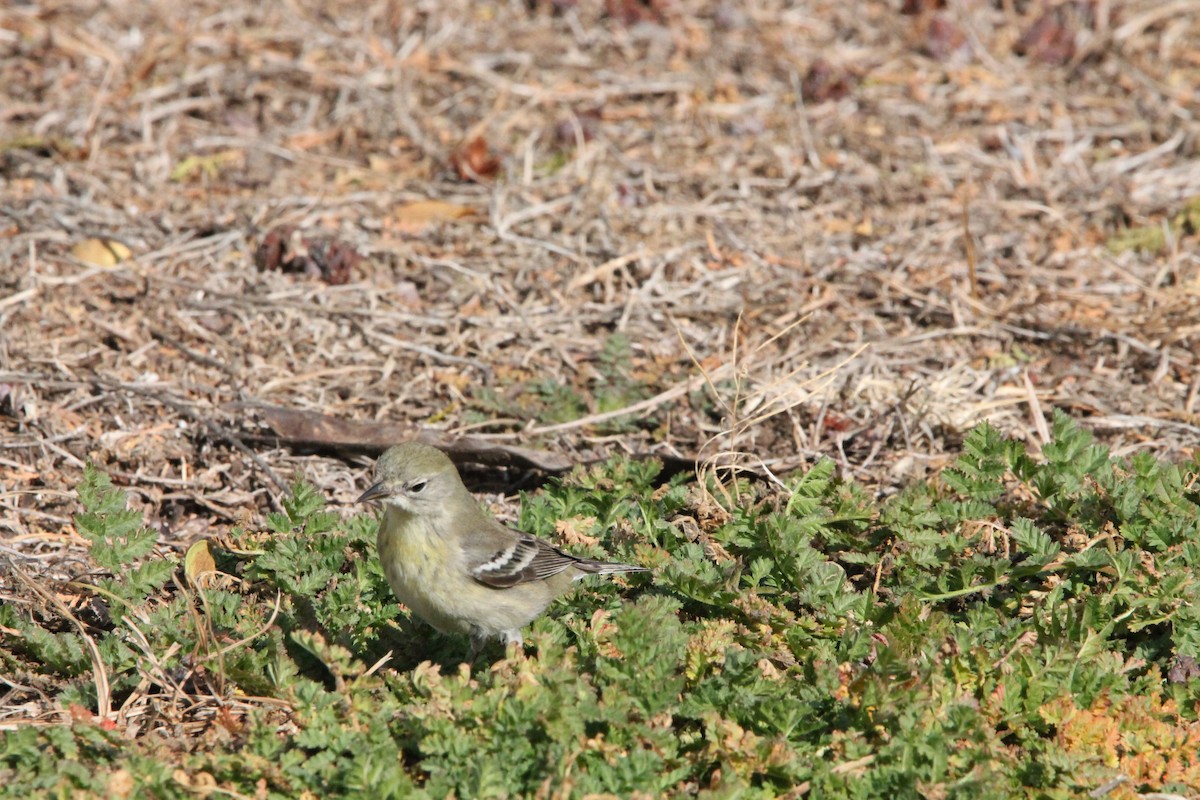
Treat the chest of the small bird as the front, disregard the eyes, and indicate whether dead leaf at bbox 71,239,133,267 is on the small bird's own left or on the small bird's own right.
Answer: on the small bird's own right

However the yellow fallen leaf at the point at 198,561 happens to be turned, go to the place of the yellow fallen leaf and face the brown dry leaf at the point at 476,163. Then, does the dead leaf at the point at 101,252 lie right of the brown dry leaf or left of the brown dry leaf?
left

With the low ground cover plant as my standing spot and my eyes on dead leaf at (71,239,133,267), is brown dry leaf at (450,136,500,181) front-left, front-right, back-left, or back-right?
front-right

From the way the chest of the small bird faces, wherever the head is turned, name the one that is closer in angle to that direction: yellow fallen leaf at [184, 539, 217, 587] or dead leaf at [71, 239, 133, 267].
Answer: the yellow fallen leaf

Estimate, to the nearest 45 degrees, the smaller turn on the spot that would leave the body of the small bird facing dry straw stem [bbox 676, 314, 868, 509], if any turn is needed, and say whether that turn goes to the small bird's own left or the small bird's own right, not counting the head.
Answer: approximately 180°

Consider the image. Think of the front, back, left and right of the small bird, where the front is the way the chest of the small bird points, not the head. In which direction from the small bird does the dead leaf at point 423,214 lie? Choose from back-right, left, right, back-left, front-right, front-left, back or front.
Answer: back-right

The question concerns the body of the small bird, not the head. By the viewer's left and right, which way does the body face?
facing the viewer and to the left of the viewer

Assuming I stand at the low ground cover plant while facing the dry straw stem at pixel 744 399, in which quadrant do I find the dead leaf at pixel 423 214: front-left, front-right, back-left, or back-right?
front-left

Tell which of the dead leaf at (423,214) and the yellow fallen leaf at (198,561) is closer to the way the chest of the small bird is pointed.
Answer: the yellow fallen leaf

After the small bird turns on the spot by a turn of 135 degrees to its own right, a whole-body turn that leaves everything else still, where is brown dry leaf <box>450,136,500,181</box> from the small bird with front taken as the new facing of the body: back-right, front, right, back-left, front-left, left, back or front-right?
front
